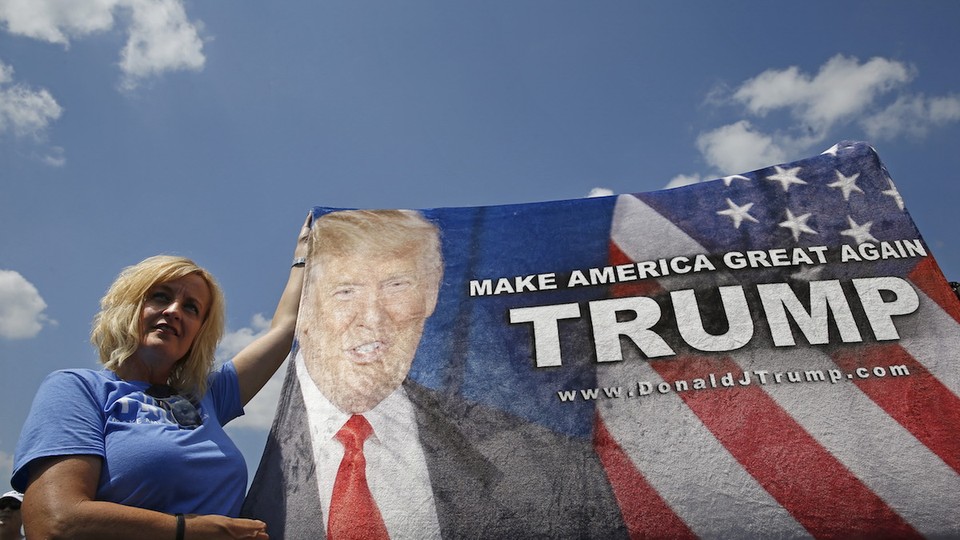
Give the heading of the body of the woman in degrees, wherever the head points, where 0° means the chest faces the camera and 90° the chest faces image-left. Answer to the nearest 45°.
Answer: approximately 315°

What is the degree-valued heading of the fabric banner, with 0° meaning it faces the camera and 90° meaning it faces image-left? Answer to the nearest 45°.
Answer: approximately 0°
